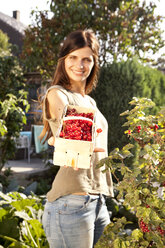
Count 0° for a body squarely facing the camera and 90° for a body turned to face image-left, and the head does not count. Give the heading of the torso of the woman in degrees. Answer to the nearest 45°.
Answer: approximately 315°

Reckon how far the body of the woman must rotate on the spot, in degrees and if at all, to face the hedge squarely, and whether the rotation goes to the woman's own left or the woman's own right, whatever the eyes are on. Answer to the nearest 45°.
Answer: approximately 135° to the woman's own left

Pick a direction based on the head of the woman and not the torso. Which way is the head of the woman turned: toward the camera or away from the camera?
toward the camera

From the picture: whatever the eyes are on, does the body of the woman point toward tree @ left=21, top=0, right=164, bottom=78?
no

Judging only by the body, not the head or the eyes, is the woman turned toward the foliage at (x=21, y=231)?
no

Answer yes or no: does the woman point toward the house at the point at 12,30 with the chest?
no

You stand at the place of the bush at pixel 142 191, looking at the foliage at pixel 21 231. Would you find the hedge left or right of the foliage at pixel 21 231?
right
